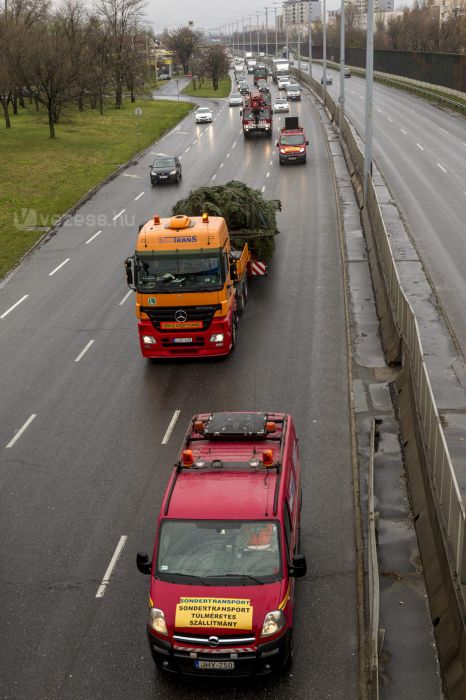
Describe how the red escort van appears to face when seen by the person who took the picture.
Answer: facing the viewer

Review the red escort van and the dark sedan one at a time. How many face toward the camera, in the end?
2

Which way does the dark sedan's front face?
toward the camera

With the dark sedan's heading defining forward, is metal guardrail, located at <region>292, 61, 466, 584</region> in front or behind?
in front

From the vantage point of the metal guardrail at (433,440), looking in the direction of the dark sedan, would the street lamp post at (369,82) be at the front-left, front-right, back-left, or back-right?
front-right

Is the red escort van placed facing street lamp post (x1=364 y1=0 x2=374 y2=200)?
no

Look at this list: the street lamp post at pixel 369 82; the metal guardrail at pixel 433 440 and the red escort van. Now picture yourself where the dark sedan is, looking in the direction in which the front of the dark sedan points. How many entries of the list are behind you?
0

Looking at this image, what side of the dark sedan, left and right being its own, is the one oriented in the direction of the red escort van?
front

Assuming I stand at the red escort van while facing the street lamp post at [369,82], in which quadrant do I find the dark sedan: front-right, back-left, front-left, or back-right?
front-left

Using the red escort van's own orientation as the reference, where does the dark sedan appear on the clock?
The dark sedan is roughly at 6 o'clock from the red escort van.

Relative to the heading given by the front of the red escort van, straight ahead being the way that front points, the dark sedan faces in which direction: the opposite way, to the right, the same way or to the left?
the same way
